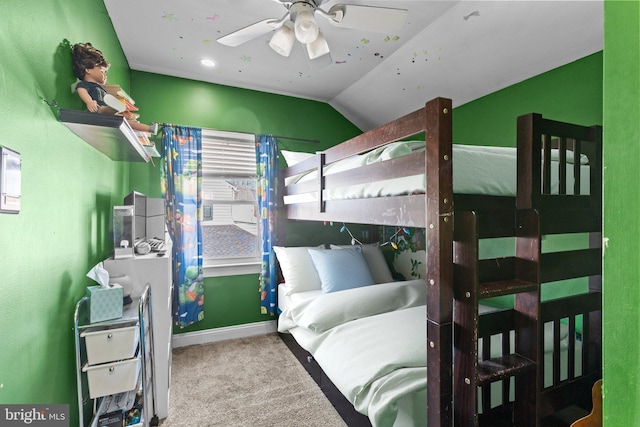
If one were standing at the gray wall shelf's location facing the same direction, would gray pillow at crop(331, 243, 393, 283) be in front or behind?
in front

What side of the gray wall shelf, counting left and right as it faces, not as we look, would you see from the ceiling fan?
front

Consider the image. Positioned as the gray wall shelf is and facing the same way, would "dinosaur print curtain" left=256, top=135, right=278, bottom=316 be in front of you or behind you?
in front

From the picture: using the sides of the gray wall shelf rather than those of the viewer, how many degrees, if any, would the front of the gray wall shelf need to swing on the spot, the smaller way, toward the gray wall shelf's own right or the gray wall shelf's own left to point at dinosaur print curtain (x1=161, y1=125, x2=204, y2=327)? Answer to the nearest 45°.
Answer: approximately 45° to the gray wall shelf's own left

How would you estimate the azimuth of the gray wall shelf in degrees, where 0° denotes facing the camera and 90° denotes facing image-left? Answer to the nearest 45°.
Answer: approximately 270°

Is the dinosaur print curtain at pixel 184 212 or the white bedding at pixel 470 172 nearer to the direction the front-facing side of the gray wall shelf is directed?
the white bedding

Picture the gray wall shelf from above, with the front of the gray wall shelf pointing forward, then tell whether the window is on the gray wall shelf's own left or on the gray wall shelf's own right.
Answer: on the gray wall shelf's own left

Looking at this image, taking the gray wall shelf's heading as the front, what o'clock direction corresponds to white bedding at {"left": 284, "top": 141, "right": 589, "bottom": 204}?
The white bedding is roughly at 1 o'clock from the gray wall shelf.
